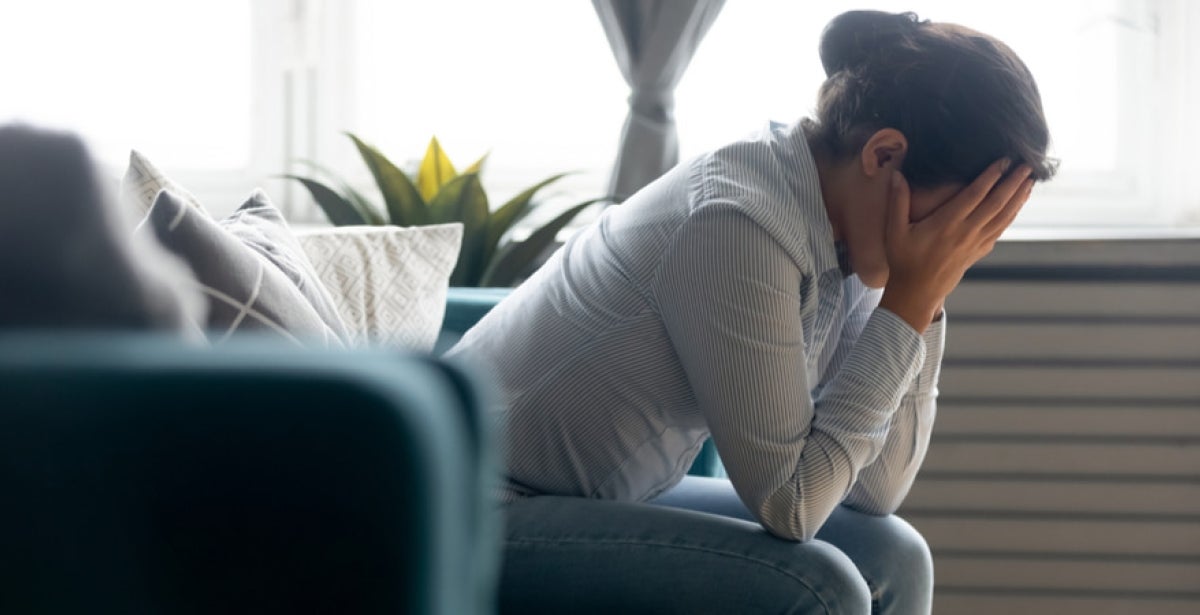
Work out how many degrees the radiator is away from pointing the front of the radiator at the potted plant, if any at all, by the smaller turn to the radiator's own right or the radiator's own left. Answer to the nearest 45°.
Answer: approximately 90° to the radiator's own right

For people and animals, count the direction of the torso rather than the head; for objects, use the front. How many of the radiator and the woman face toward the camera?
1

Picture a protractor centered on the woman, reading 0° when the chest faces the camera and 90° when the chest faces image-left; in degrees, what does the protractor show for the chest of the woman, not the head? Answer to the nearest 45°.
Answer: approximately 270°

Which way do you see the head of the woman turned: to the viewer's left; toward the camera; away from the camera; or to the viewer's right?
to the viewer's right

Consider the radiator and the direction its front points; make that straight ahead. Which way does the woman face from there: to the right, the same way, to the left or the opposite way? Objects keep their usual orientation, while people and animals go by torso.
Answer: to the left

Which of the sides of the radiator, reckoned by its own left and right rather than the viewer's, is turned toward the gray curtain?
right

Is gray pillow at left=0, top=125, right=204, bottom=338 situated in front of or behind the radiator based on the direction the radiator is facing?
in front

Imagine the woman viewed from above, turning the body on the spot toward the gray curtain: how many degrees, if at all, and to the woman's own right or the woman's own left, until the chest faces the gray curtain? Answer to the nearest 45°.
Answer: approximately 90° to the woman's own left

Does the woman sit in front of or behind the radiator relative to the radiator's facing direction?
in front
